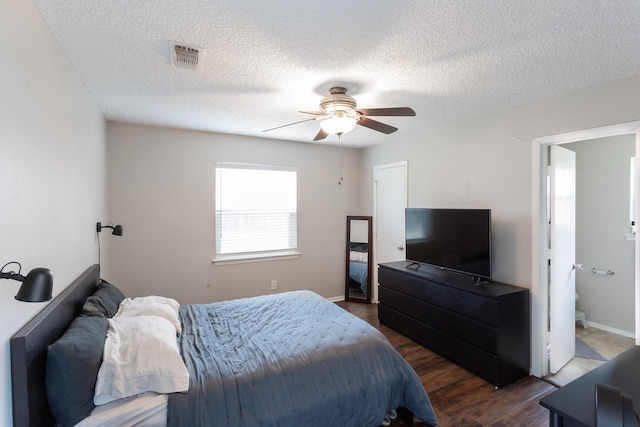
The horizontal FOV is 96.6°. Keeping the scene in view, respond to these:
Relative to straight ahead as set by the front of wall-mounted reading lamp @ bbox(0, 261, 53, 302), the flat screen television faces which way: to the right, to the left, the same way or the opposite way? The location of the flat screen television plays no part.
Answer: the opposite way

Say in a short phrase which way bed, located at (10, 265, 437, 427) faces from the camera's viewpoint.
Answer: facing to the right of the viewer

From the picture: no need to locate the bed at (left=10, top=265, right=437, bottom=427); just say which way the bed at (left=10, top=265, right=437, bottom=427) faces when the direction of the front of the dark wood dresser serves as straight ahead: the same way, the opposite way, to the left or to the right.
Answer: the opposite way

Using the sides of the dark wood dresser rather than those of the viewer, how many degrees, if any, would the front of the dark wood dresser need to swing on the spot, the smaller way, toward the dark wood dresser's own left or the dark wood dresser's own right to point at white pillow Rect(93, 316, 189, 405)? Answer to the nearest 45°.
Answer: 0° — it already faces it

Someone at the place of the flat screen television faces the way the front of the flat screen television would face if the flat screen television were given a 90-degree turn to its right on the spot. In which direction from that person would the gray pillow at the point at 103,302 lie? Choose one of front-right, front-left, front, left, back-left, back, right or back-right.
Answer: left

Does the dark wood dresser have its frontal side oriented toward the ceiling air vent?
yes

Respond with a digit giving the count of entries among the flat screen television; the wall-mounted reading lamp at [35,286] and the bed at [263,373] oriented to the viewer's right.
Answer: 2

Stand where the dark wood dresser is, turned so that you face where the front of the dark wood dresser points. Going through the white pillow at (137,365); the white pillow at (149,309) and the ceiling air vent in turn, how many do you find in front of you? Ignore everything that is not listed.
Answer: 3

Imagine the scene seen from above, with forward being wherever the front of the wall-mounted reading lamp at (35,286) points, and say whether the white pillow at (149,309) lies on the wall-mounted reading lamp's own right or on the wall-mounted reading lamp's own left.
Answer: on the wall-mounted reading lamp's own left

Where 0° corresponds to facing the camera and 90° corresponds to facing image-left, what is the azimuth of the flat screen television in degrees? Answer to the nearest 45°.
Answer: approximately 45°

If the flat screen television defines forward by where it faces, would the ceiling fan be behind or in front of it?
in front

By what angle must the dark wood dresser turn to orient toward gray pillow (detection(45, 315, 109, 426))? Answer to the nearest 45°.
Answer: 0° — it already faces it

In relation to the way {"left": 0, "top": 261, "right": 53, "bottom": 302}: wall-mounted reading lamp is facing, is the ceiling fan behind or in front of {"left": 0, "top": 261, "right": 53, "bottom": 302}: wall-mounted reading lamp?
in front

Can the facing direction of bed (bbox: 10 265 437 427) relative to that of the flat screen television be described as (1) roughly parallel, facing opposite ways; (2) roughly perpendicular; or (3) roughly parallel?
roughly parallel, facing opposite ways

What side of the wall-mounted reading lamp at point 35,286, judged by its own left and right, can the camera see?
right

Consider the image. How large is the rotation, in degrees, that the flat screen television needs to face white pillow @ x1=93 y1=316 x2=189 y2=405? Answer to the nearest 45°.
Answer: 0° — it already faces it

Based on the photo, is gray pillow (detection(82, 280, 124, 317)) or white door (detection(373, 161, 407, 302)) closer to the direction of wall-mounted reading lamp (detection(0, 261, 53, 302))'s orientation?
the white door
